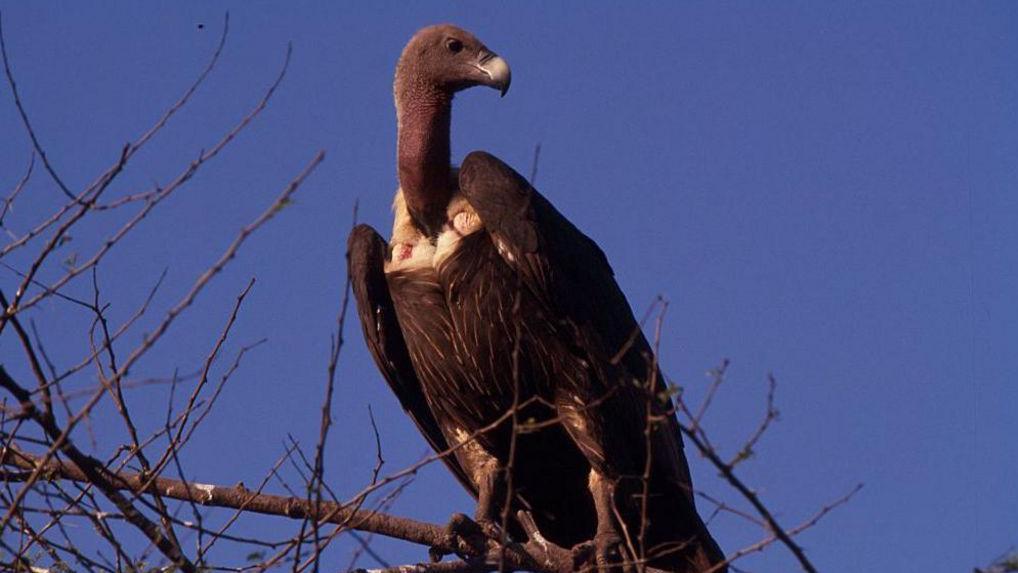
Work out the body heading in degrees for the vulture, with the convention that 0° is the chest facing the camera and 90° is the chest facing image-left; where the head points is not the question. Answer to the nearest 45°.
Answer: approximately 45°
